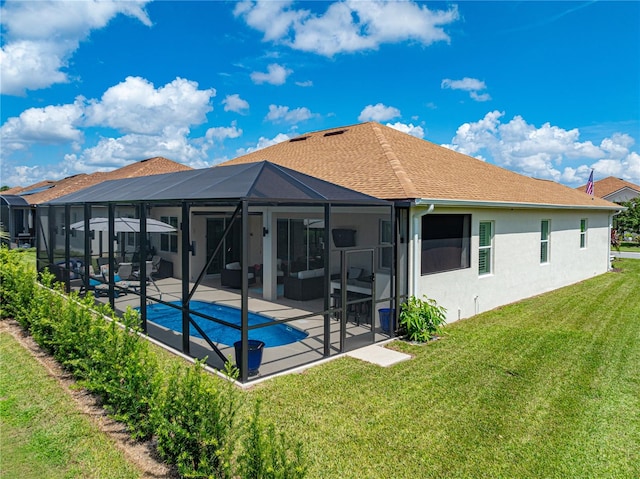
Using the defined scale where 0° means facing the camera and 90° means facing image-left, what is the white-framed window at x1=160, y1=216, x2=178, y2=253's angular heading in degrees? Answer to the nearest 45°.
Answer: approximately 45°

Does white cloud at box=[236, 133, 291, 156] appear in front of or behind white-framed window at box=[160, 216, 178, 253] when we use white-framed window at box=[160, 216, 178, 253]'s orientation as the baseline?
behind

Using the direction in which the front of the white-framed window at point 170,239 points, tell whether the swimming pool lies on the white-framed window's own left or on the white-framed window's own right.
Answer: on the white-framed window's own left

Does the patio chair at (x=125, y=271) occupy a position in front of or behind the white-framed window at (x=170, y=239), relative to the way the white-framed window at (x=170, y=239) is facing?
in front

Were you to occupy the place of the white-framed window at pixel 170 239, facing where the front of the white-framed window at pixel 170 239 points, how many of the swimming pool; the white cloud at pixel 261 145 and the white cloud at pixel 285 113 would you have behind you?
2

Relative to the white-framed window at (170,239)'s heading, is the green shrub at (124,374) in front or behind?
in front

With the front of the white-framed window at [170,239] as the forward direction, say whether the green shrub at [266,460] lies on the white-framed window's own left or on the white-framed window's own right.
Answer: on the white-framed window's own left

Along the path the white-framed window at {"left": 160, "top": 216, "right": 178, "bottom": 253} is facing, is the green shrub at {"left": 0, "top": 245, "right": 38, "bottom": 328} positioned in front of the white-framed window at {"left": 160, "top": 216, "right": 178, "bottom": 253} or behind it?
in front
